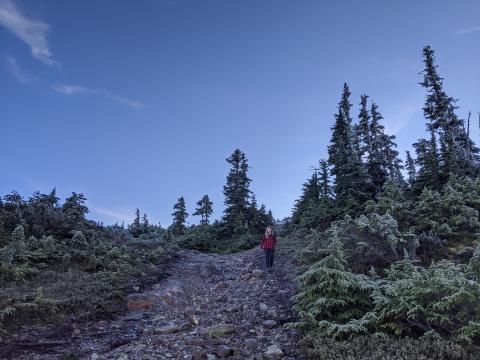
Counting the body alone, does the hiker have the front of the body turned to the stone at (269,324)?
yes

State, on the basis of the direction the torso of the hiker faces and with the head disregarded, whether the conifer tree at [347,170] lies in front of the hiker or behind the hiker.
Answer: behind

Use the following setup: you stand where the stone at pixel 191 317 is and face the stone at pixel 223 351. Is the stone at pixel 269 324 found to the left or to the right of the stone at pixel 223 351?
left

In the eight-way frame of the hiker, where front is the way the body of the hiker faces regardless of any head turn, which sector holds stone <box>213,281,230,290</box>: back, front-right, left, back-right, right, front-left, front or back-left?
front-right

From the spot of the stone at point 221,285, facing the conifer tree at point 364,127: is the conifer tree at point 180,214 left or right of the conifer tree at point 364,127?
left

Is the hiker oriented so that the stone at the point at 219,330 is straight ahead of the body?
yes

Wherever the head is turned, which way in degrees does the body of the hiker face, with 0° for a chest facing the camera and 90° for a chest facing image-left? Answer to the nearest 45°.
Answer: approximately 0°

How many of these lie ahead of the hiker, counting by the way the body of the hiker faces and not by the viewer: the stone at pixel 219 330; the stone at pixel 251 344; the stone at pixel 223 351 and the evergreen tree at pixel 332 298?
4

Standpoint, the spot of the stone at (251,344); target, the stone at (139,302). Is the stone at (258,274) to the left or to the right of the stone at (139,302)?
right

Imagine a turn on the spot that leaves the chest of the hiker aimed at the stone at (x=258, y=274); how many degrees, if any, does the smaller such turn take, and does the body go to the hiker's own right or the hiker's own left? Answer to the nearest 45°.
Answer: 0° — they already face it

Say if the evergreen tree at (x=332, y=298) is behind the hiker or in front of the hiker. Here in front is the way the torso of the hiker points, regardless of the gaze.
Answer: in front

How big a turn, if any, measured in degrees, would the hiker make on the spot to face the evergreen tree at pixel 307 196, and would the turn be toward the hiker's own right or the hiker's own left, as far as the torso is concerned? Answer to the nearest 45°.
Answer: approximately 180°

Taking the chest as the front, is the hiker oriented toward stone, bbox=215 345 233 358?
yes

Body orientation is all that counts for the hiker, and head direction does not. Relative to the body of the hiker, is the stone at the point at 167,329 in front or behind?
in front

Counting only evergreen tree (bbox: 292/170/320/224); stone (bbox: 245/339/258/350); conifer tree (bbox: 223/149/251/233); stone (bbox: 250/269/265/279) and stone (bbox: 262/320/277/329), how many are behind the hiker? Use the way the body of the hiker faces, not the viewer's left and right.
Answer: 2

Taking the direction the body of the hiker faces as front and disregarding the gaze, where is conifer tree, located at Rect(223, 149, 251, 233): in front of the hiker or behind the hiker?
behind
